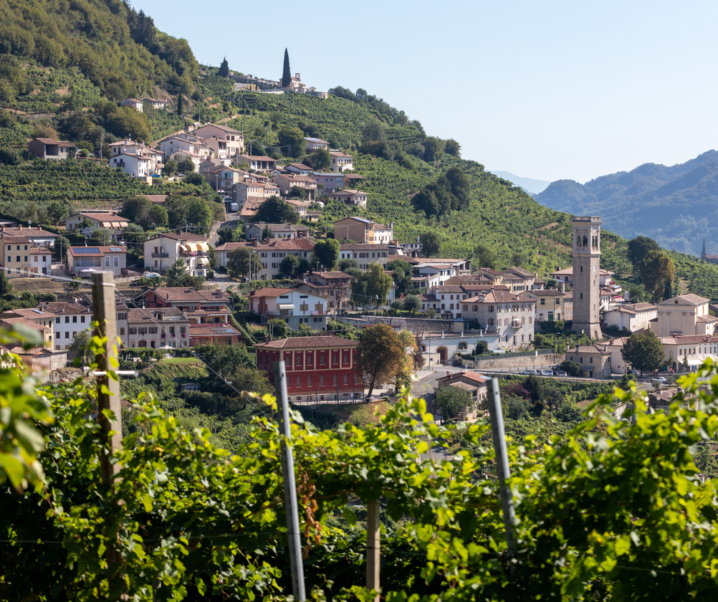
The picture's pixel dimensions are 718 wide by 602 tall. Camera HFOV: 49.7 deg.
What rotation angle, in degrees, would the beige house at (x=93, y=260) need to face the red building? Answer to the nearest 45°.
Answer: approximately 45° to its left

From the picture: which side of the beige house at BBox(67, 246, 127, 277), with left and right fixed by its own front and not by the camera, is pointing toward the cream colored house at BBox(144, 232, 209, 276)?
left

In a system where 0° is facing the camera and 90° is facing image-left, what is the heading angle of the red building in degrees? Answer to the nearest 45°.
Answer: approximately 0°

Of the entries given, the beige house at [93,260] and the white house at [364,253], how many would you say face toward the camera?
2

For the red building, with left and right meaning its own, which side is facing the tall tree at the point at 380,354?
left

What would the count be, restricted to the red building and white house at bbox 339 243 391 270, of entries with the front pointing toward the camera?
2

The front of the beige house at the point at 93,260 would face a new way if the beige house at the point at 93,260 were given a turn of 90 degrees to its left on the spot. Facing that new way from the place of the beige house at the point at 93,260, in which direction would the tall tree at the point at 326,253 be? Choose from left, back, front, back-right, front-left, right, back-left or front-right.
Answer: front

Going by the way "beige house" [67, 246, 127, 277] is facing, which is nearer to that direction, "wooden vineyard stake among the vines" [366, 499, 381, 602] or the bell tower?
the wooden vineyard stake among the vines

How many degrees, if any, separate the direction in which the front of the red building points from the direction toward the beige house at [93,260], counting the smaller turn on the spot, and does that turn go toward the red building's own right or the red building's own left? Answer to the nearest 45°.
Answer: approximately 135° to the red building's own right

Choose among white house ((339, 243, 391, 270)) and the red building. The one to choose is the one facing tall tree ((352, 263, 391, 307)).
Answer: the white house

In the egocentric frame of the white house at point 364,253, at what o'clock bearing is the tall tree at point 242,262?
The tall tree is roughly at 2 o'clock from the white house.

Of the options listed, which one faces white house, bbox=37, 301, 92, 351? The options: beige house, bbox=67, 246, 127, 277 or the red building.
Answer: beige house, bbox=67, 246, 127, 277

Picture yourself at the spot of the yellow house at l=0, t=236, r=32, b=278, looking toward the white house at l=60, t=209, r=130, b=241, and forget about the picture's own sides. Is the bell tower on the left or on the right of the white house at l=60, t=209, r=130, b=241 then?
right
